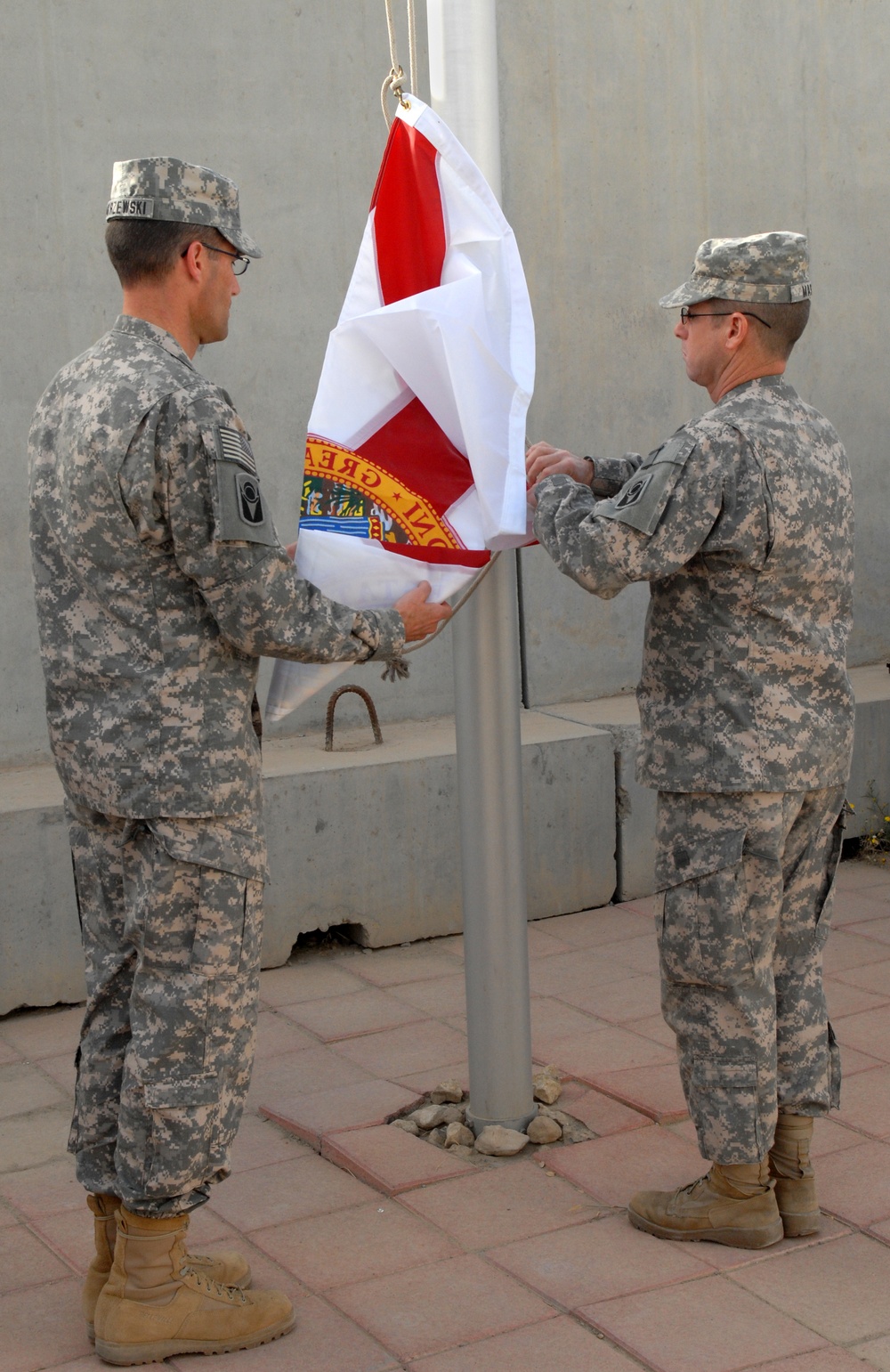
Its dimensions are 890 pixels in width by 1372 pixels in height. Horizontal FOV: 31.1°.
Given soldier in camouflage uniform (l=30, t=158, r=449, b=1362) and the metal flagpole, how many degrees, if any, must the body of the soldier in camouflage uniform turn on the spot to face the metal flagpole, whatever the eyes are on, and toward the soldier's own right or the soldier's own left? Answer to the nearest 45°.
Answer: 0° — they already face it

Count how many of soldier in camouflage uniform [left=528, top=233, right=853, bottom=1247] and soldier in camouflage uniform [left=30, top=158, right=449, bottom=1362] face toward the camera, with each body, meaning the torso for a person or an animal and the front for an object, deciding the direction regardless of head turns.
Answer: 0

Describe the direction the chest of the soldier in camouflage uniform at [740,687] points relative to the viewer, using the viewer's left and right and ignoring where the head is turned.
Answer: facing away from the viewer and to the left of the viewer

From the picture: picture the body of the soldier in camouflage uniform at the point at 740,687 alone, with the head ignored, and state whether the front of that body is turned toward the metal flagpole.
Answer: yes

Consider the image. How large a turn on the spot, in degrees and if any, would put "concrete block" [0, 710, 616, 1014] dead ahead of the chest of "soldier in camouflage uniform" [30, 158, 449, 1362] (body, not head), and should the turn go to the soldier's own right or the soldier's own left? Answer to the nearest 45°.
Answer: approximately 45° to the soldier's own left

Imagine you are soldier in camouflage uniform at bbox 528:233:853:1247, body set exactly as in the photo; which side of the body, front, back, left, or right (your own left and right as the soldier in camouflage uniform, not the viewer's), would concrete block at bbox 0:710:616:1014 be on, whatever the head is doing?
front

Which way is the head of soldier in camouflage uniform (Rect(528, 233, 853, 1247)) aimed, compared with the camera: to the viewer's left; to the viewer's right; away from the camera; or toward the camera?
to the viewer's left

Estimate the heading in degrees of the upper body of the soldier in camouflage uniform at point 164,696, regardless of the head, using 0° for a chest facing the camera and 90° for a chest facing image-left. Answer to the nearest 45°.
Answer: approximately 225°
